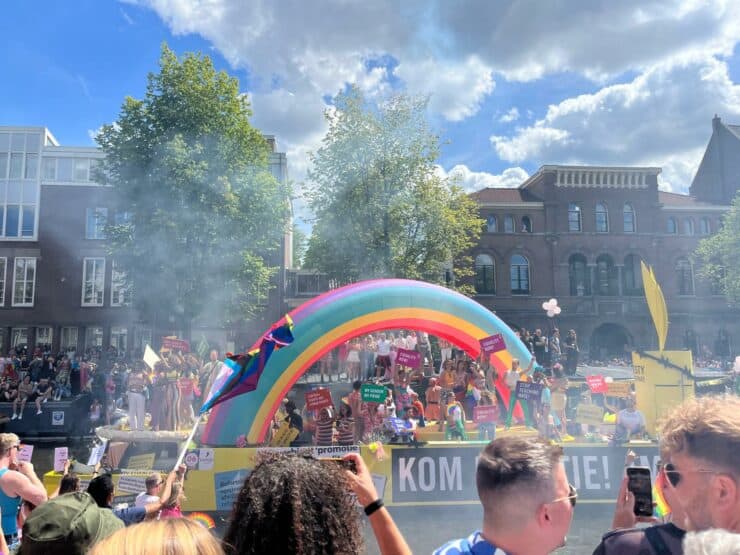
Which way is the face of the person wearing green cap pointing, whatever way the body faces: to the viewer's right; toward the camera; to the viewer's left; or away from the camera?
away from the camera

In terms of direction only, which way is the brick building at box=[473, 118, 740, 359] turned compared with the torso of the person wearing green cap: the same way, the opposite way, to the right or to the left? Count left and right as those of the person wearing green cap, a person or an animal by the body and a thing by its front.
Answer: the opposite way

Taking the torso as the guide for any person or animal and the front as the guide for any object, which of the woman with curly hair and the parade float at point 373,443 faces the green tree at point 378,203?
the woman with curly hair

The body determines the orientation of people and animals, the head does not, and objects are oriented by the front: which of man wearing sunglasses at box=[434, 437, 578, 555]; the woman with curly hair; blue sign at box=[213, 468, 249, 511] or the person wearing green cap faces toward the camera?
the blue sign

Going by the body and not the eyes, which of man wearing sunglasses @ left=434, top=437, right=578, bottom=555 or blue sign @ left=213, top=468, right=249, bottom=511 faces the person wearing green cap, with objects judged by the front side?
the blue sign

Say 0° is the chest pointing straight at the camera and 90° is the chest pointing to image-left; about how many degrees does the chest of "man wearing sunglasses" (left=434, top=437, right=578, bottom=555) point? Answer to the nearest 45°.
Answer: approximately 225°

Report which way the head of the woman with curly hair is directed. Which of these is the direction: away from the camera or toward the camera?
away from the camera

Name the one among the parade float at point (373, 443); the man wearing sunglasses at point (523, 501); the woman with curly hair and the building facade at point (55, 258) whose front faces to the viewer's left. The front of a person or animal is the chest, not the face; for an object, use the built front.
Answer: the parade float

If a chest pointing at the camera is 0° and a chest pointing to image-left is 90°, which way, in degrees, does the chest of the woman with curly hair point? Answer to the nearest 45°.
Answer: approximately 180°

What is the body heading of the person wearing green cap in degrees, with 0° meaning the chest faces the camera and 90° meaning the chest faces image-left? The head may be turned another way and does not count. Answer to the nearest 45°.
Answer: approximately 225°

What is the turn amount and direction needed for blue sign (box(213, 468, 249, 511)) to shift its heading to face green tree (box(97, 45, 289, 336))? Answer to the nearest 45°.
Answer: approximately 180°

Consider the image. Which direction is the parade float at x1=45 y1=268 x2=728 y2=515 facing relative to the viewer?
to the viewer's left
